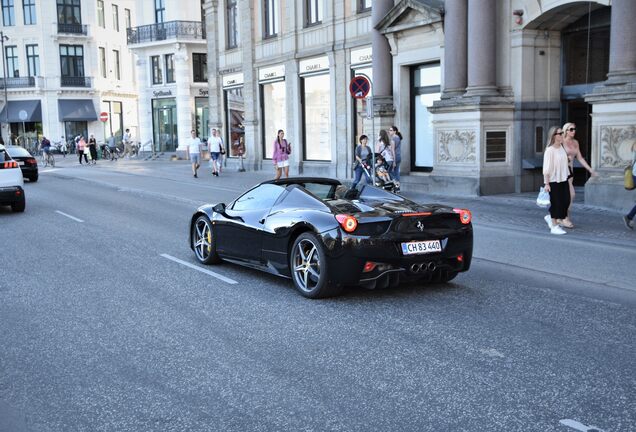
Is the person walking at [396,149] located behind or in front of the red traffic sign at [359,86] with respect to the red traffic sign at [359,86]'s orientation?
behind

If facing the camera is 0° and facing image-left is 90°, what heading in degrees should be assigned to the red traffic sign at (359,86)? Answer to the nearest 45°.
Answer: approximately 0°

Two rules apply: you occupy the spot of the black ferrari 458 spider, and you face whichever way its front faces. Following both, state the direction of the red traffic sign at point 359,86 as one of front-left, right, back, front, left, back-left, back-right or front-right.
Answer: front-right

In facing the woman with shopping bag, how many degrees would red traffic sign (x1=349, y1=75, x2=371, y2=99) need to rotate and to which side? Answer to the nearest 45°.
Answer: approximately 45° to its left

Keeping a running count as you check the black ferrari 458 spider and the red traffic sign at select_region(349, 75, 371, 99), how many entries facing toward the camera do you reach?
1

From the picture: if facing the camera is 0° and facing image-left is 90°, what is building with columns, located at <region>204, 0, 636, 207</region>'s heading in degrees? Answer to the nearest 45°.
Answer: approximately 45°

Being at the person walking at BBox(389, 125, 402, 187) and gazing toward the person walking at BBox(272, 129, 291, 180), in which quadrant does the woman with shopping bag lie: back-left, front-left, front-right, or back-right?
back-left

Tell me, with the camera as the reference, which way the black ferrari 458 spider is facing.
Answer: facing away from the viewer and to the left of the viewer

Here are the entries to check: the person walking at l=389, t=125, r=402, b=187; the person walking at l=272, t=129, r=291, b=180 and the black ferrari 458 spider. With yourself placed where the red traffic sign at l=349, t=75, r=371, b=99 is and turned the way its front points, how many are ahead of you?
1
